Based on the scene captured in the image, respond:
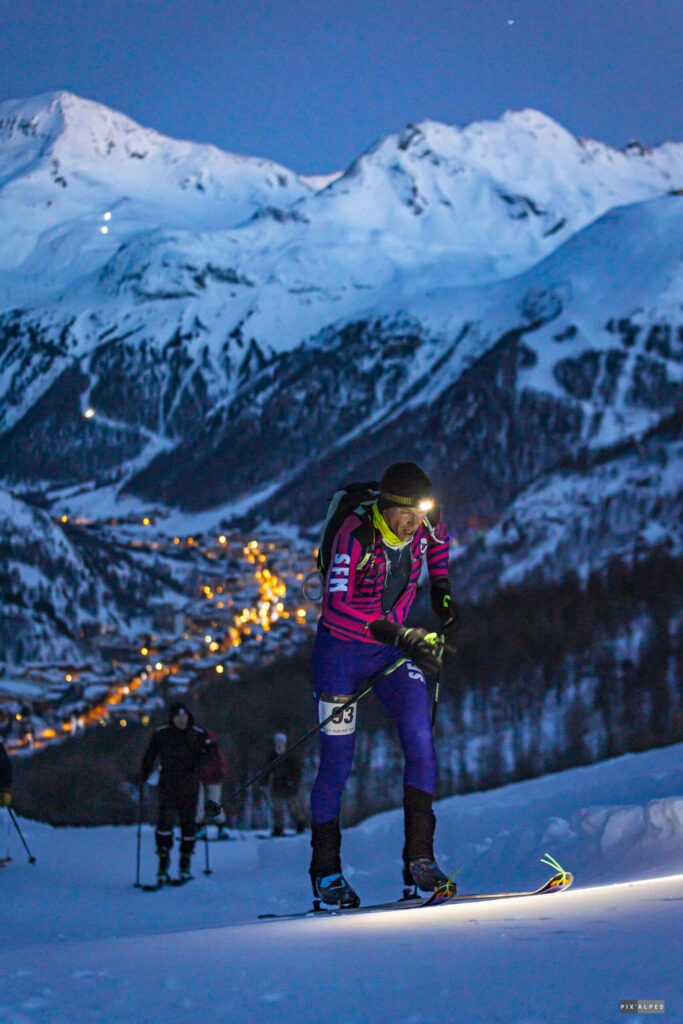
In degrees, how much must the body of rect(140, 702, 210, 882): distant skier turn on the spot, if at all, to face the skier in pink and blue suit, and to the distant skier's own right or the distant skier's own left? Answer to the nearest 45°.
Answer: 0° — they already face them

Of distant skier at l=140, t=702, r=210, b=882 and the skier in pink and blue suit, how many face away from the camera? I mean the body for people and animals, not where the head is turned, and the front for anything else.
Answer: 0

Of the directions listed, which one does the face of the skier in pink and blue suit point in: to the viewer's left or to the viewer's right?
to the viewer's right

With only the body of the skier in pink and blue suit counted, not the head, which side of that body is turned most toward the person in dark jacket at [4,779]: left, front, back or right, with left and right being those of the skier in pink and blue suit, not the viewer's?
back

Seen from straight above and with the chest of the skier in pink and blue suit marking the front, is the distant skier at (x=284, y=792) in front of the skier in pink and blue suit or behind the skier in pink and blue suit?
behind

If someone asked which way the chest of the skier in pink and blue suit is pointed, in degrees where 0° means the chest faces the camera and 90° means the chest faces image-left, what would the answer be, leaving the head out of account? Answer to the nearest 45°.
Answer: approximately 315°

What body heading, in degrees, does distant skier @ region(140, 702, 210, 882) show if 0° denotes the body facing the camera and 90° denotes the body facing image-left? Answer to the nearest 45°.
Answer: approximately 0°

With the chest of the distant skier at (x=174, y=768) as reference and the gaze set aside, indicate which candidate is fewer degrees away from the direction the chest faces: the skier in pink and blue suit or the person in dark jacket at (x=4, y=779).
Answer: the skier in pink and blue suit

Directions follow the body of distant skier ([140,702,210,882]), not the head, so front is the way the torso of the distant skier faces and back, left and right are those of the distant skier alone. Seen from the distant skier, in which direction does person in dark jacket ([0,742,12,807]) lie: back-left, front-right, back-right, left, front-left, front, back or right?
back-right
